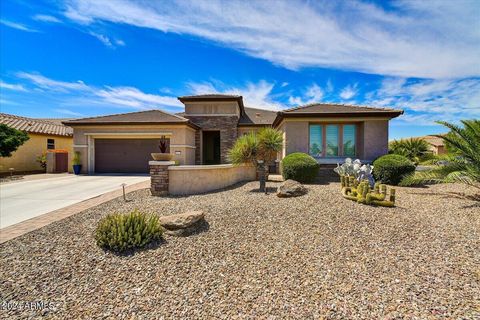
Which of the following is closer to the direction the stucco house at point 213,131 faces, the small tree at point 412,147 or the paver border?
the paver border

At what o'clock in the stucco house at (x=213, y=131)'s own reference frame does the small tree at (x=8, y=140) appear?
The small tree is roughly at 3 o'clock from the stucco house.

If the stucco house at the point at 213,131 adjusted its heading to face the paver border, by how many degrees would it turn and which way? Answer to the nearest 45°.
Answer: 0° — it already faces it

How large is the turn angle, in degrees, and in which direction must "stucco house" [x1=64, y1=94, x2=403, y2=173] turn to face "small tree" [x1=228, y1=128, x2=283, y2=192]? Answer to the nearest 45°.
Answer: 0° — it already faces it

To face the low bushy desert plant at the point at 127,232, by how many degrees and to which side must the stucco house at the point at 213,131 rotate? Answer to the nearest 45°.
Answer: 0° — it already faces it

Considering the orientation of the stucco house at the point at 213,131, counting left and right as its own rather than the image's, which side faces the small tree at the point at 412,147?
left

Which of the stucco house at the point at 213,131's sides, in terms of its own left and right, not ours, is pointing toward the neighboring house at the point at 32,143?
right

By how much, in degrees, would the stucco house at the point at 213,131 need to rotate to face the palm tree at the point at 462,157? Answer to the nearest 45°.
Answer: approximately 45° to its left

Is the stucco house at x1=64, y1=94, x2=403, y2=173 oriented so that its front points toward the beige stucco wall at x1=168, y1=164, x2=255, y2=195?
yes

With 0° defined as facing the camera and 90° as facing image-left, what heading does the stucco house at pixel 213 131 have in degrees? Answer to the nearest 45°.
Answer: approximately 0°

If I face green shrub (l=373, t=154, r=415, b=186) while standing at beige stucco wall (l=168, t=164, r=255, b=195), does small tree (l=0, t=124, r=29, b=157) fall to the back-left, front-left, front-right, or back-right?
back-left

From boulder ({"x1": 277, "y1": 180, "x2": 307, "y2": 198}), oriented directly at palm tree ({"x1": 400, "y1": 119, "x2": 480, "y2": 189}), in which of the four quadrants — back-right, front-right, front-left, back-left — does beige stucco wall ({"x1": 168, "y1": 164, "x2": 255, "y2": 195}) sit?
back-left

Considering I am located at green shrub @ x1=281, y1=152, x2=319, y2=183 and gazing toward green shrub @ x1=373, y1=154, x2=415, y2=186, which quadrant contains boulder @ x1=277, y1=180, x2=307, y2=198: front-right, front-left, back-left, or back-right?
back-right

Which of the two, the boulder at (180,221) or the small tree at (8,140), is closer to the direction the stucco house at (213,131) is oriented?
the boulder
